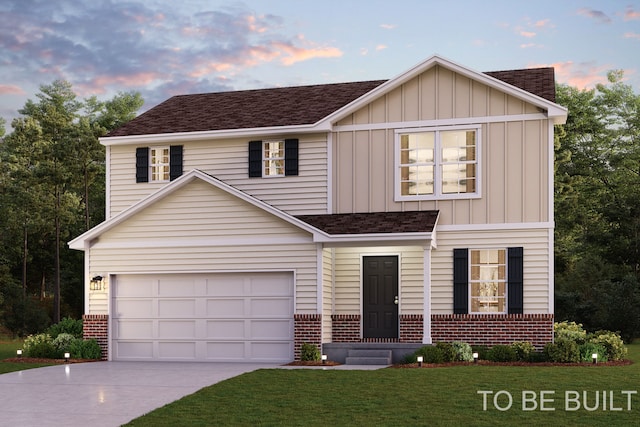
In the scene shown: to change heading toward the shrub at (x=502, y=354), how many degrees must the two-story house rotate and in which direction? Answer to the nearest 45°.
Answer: approximately 45° to its left

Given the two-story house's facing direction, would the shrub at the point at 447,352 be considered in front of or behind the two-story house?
in front

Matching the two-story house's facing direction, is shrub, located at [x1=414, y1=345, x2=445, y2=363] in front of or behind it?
in front

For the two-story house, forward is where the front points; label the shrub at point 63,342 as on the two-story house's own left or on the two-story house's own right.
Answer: on the two-story house's own right

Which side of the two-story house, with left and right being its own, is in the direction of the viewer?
front
